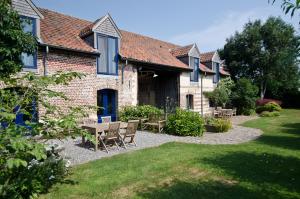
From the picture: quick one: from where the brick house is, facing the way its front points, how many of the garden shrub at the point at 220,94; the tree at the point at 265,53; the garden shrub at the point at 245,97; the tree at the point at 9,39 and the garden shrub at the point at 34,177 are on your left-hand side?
3

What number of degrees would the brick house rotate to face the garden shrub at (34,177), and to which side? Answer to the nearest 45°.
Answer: approximately 45° to its right

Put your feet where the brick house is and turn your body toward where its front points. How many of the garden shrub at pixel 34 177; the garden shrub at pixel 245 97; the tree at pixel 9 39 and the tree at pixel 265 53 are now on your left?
2

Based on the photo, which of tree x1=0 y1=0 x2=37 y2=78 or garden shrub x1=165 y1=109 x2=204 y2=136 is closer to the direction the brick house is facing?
the garden shrub

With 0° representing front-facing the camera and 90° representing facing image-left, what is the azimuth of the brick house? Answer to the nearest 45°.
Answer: approximately 315°

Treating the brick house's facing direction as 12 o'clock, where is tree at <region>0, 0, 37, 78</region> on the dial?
The tree is roughly at 2 o'clock from the brick house.

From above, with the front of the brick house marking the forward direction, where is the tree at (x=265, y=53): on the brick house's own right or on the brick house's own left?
on the brick house's own left

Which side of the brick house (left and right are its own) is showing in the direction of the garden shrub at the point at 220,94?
left

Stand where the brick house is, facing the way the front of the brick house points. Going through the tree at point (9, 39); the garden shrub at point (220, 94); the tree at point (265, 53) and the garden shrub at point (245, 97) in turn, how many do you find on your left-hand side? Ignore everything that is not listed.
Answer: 3
